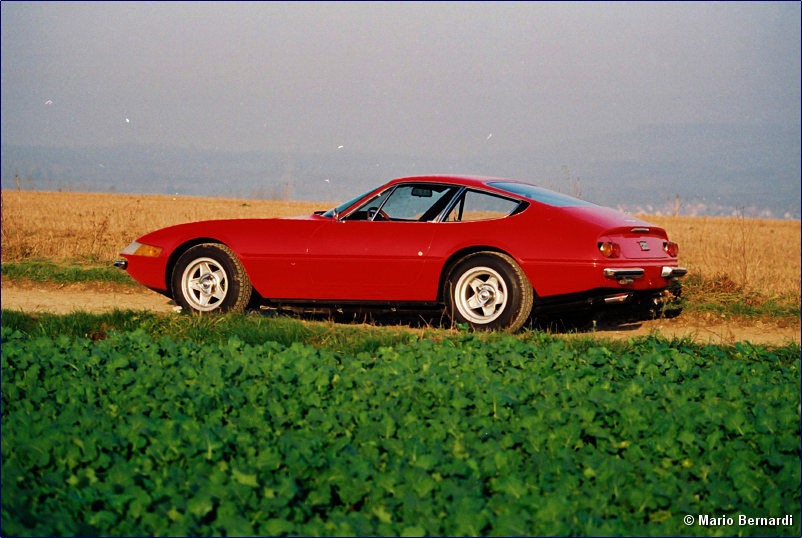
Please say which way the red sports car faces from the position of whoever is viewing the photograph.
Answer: facing away from the viewer and to the left of the viewer
